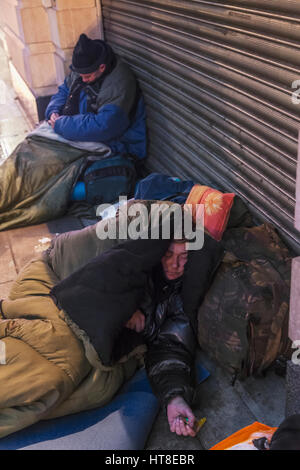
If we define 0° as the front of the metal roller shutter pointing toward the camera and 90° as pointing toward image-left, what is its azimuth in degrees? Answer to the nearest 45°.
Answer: approximately 45°

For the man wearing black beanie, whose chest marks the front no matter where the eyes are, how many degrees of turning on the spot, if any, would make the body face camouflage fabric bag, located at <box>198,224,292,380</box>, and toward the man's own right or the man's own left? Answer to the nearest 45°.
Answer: approximately 45° to the man's own left

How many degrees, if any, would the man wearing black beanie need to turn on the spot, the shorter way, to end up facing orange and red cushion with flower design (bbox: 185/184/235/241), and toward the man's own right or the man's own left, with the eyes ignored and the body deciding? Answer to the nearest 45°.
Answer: approximately 45° to the man's own left

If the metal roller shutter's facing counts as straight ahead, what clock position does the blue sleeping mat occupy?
The blue sleeping mat is roughly at 11 o'clock from the metal roller shutter.

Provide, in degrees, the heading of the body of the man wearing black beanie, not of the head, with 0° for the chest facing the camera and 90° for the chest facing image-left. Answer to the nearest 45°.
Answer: approximately 45°

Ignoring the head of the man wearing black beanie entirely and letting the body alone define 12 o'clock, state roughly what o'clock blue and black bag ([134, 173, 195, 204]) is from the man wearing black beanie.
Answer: The blue and black bag is roughly at 10 o'clock from the man wearing black beanie.
